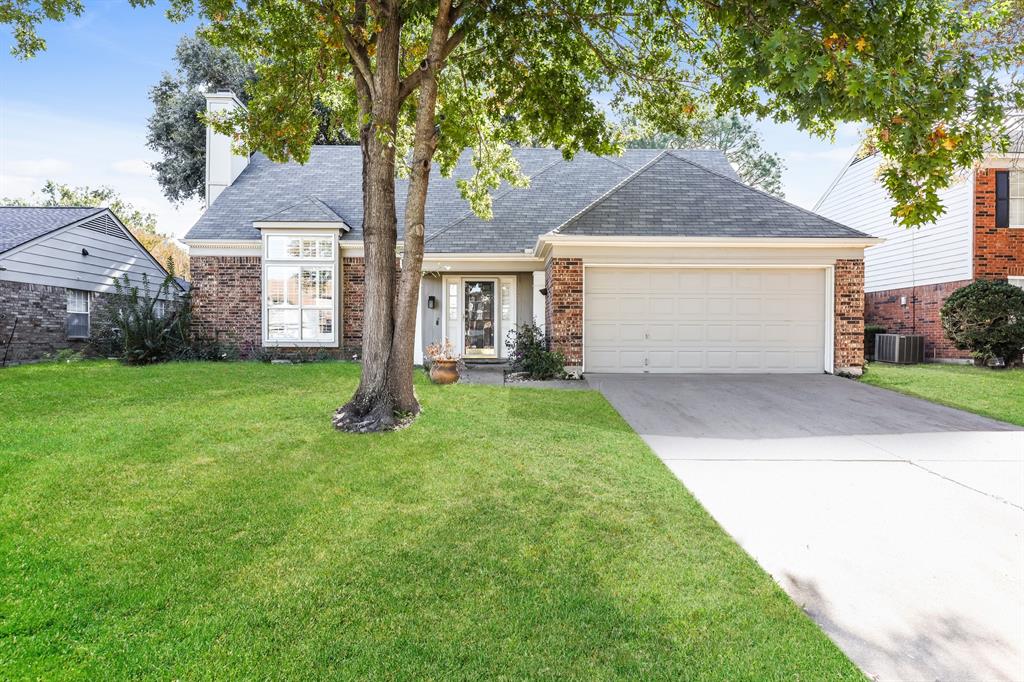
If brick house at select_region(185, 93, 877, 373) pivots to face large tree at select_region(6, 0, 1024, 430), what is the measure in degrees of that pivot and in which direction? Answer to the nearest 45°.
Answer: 0° — it already faces it

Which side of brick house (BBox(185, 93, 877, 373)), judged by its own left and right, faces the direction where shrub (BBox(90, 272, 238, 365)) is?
right

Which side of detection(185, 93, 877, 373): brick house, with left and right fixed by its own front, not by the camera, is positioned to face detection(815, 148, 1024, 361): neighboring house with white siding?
left

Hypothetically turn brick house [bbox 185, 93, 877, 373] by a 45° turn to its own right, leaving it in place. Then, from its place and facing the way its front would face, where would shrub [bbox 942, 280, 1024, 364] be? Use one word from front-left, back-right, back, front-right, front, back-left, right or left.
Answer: back-left

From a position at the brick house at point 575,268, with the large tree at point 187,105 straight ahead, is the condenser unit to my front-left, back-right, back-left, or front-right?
back-right

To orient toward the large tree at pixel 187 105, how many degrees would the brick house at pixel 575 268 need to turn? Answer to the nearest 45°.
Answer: approximately 135° to its right

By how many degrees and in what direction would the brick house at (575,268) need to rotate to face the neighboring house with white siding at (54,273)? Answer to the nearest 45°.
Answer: approximately 90° to its right

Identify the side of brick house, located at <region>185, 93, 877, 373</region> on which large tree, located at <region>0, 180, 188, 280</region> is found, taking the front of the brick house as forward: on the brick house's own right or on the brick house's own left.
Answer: on the brick house's own right

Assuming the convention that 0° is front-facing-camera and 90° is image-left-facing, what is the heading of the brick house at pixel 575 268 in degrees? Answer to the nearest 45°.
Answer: approximately 0°

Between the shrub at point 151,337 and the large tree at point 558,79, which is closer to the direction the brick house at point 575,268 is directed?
the large tree
